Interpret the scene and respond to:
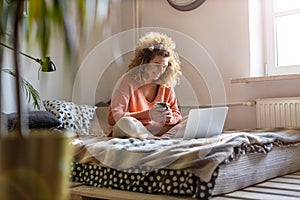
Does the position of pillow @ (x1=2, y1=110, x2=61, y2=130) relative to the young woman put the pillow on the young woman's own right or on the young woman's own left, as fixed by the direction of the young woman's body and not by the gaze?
on the young woman's own right

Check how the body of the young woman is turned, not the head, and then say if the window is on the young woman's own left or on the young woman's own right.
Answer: on the young woman's own left

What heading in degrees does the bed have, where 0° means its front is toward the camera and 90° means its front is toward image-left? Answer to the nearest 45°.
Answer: approximately 315°

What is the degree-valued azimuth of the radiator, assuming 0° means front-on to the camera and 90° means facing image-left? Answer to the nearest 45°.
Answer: approximately 0°

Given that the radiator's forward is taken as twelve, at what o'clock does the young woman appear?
The young woman is roughly at 2 o'clock from the radiator.

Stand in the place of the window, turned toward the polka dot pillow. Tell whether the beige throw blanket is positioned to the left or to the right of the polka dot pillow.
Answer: left
